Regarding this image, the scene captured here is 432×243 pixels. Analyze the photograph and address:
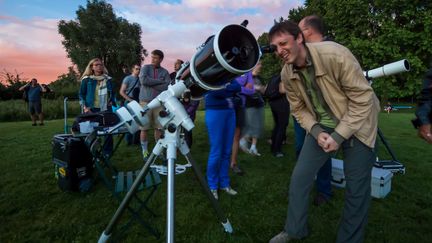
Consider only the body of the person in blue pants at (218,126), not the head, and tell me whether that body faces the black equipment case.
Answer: no

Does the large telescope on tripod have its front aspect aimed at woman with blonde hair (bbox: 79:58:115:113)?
no

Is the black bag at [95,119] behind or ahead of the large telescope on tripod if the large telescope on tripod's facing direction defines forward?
behind

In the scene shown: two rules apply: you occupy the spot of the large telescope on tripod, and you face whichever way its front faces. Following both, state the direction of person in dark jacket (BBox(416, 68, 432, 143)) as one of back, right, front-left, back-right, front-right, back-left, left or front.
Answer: front-left

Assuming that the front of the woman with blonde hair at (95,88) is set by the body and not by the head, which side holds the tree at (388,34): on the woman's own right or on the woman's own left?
on the woman's own left

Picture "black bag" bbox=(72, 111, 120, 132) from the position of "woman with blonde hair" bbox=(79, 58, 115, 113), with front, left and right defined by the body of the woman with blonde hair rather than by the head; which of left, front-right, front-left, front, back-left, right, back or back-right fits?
front-right

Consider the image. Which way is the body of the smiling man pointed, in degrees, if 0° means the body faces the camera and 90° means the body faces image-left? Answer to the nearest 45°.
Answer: approximately 45°

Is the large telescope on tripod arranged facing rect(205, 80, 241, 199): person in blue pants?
no

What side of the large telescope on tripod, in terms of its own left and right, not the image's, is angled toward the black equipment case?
back

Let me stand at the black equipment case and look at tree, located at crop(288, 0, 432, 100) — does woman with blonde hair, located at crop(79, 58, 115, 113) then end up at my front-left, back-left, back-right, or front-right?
front-left

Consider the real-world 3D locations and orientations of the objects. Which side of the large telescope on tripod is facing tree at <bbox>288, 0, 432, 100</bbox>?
left

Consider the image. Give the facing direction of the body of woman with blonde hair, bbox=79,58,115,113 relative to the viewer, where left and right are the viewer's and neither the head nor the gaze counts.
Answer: facing the viewer and to the right of the viewer

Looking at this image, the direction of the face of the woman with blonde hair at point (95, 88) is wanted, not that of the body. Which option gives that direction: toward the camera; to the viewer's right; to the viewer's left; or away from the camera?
toward the camera

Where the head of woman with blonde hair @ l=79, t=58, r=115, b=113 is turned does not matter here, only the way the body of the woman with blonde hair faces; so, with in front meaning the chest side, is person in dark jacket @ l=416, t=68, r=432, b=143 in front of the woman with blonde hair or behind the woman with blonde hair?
in front
